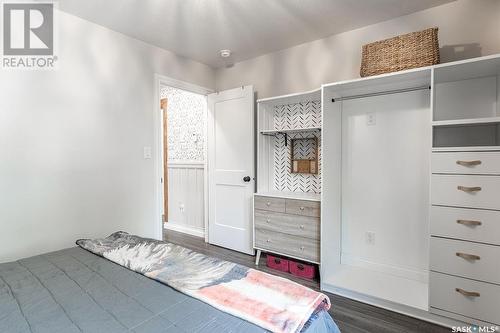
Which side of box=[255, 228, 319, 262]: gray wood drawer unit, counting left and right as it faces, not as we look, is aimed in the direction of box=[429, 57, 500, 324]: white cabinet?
left

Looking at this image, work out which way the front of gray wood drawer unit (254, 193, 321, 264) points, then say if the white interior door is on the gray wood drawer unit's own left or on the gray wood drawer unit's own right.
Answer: on the gray wood drawer unit's own right

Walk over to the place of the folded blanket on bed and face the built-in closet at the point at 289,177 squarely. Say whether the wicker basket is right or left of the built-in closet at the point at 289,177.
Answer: right

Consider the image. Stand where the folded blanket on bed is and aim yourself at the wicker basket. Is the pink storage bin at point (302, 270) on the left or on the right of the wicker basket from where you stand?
left

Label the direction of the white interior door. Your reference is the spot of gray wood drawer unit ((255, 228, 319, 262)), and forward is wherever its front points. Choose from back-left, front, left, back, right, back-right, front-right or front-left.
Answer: right

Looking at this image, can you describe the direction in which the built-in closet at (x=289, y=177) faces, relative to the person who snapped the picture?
facing the viewer and to the left of the viewer
